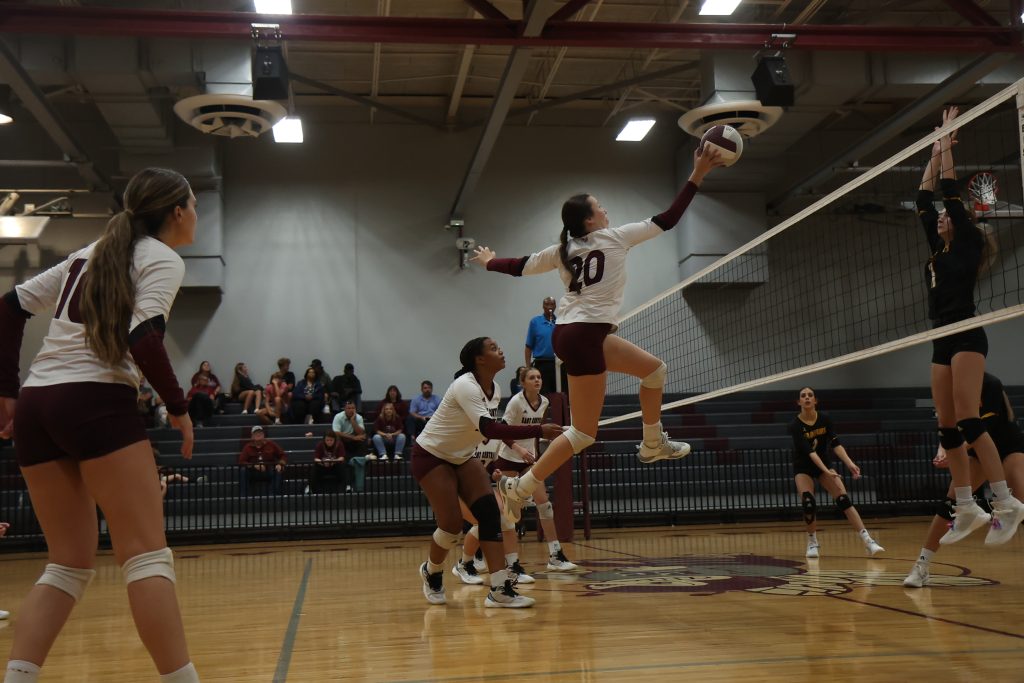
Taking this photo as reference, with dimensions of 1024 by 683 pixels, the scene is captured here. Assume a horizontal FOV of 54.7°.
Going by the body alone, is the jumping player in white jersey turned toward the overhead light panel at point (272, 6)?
no

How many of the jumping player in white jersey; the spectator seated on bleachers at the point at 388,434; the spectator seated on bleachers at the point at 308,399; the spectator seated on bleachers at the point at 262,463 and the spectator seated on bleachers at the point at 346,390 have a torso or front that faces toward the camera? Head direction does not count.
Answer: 4

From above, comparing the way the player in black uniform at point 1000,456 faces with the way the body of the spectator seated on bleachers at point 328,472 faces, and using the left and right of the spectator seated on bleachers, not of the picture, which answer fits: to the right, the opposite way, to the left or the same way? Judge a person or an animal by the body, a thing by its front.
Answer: to the right

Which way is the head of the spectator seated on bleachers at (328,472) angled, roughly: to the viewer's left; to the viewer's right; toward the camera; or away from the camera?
toward the camera

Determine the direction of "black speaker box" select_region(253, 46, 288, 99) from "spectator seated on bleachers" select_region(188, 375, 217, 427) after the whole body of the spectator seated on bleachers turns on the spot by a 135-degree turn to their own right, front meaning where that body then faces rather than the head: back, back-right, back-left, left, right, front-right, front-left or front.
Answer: back-left

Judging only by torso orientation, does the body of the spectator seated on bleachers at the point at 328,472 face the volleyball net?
no

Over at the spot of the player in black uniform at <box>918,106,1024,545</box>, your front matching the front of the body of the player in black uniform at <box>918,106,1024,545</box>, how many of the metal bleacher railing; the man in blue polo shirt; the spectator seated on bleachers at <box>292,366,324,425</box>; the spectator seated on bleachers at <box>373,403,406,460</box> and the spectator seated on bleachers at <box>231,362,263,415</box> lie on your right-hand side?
5

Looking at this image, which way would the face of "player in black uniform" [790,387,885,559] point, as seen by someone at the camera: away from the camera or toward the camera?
toward the camera

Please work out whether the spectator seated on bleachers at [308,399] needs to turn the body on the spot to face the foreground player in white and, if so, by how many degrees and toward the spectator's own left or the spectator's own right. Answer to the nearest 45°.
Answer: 0° — they already face them

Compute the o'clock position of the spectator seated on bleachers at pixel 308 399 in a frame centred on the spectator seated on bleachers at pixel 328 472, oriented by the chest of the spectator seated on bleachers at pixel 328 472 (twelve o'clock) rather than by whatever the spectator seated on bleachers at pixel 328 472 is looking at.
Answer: the spectator seated on bleachers at pixel 308 399 is roughly at 6 o'clock from the spectator seated on bleachers at pixel 328 472.

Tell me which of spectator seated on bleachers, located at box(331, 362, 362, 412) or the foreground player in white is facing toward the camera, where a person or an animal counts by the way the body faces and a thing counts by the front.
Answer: the spectator seated on bleachers

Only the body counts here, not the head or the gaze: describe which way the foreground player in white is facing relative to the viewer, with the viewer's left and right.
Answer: facing away from the viewer and to the right of the viewer

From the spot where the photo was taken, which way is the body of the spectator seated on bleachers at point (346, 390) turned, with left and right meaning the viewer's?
facing the viewer

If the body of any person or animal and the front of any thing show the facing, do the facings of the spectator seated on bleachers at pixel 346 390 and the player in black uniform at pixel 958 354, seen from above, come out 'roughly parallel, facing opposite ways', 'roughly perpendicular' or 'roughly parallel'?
roughly perpendicular

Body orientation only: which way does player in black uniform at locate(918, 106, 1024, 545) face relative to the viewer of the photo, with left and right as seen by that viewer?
facing the viewer and to the left of the viewer

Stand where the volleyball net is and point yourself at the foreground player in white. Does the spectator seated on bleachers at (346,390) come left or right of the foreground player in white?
right

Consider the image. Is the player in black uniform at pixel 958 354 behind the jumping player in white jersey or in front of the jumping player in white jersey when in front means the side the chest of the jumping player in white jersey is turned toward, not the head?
in front

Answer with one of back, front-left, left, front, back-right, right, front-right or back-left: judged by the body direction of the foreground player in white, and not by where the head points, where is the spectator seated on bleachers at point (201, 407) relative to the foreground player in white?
front-left
